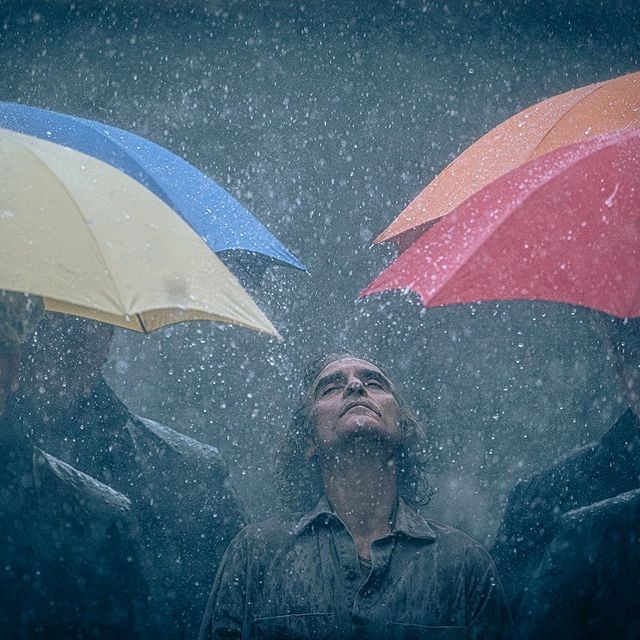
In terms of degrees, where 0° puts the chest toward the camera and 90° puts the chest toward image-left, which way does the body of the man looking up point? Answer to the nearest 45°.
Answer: approximately 0°

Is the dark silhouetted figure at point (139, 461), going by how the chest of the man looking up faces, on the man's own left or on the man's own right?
on the man's own right

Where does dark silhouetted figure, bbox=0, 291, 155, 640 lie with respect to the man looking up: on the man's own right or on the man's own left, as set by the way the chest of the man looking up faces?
on the man's own right
